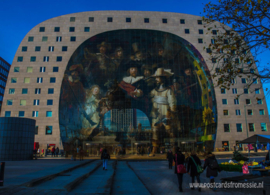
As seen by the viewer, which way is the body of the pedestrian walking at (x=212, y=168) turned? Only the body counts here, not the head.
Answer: away from the camera
